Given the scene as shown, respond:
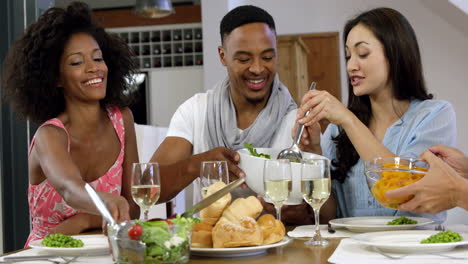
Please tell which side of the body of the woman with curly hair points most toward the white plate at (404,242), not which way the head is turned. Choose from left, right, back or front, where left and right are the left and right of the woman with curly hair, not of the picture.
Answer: front

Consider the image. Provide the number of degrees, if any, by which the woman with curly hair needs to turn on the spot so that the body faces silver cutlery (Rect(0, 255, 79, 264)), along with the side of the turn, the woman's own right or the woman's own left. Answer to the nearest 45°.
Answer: approximately 45° to the woman's own right

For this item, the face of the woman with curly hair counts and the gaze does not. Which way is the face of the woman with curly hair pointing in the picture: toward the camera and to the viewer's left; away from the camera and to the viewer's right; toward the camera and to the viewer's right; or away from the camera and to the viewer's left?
toward the camera and to the viewer's right

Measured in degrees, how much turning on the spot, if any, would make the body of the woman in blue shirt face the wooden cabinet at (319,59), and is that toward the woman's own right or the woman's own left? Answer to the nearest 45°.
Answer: approximately 135° to the woman's own right

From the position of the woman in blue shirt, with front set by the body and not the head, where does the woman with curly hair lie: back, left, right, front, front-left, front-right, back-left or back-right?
front-right

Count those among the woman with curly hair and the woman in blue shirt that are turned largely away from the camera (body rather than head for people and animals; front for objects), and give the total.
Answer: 0

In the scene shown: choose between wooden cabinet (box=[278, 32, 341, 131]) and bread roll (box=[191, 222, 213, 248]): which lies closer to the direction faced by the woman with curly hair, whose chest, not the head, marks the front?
the bread roll

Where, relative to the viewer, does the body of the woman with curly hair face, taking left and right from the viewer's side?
facing the viewer and to the right of the viewer

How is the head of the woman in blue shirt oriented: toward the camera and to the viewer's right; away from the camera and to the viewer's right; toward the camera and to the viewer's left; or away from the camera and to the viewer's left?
toward the camera and to the viewer's left

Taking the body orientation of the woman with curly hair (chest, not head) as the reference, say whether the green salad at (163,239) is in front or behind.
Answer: in front

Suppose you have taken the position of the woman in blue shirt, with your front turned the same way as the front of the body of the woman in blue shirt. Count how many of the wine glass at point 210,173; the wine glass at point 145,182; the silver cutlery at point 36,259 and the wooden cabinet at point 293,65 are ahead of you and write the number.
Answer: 3

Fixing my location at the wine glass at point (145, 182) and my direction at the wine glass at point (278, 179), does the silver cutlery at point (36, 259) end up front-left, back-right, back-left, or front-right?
back-right

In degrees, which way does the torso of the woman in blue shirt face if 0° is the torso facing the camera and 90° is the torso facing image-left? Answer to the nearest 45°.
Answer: approximately 45°
